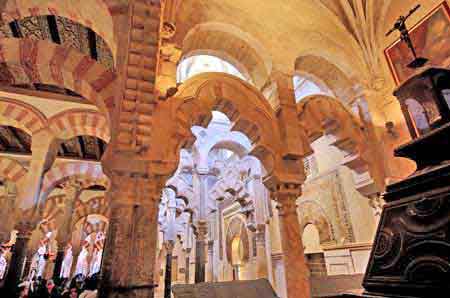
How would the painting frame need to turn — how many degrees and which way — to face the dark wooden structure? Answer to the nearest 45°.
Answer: approximately 45° to its left

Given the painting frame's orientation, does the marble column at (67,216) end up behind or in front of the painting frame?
in front

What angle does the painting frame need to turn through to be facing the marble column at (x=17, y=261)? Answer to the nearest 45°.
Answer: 0° — it already faces it

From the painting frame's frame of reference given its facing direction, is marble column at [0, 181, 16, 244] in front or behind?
in front

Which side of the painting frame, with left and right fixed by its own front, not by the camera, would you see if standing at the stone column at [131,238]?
front

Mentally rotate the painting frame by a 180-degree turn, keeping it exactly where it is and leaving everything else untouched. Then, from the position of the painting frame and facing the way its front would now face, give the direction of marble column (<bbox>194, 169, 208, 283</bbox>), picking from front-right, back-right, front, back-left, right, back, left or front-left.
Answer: back-left

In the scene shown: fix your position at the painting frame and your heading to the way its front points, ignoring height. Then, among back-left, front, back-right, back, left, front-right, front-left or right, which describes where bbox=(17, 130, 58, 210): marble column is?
front

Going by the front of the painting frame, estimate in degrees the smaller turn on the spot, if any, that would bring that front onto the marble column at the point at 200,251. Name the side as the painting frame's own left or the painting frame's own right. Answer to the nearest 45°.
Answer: approximately 45° to the painting frame's own right

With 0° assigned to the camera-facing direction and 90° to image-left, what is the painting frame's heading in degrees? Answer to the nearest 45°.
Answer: approximately 45°
